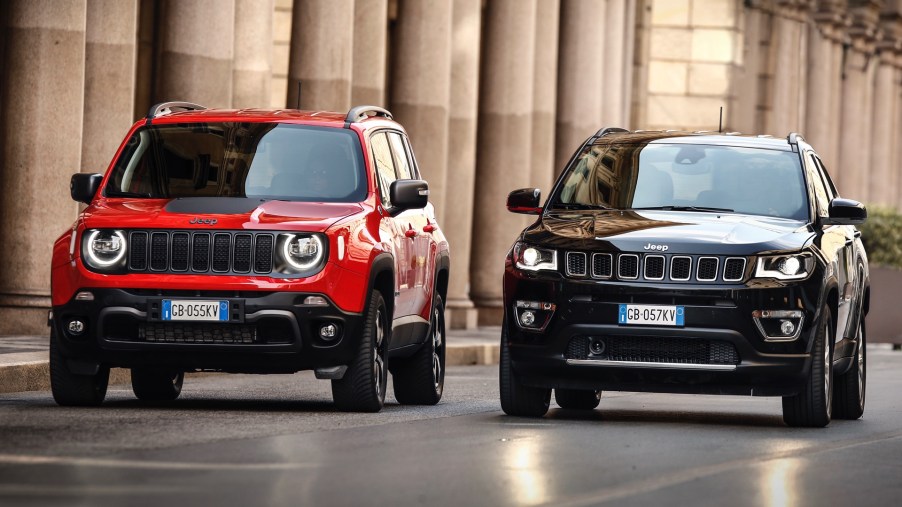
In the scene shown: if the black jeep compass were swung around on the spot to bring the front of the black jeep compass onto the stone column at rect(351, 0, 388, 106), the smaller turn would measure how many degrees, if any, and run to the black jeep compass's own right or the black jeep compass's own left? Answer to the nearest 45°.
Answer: approximately 180°

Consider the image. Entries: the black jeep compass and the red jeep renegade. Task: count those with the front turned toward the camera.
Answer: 2

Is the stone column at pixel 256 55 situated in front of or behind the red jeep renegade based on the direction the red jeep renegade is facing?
behind

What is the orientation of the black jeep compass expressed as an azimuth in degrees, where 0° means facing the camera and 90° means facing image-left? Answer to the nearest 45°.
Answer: approximately 0°

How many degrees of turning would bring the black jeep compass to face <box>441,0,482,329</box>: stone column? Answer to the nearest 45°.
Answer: approximately 180°

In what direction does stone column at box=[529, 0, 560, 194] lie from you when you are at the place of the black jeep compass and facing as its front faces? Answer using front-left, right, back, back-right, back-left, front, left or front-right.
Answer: back

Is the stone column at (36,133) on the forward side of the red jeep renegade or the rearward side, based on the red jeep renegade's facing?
on the rearward side

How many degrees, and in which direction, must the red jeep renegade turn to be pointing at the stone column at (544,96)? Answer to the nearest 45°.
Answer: approximately 180°

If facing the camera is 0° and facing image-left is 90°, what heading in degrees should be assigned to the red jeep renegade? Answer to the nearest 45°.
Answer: approximately 0°

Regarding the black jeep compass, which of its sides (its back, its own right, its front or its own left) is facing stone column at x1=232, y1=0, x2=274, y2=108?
back

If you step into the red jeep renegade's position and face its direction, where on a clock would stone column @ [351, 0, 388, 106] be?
The stone column is roughly at 6 o'clock from the red jeep renegade.

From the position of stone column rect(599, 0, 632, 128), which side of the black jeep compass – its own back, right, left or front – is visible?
back

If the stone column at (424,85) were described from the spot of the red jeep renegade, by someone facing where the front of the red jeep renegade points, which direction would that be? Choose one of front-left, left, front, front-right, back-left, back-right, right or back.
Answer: back

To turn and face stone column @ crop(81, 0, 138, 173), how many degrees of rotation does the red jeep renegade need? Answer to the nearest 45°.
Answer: approximately 180°
